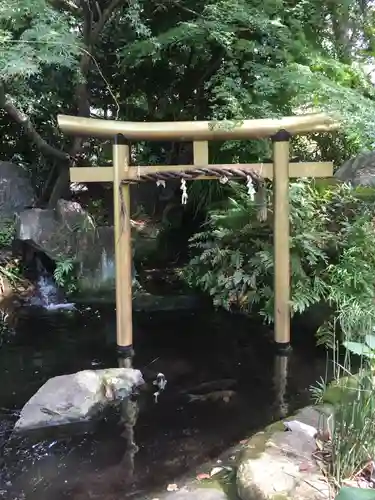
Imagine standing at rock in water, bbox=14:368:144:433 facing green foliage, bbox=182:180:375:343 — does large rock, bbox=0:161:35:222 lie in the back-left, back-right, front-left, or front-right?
front-left

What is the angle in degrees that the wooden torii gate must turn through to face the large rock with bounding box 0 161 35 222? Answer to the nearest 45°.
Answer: approximately 135° to its right

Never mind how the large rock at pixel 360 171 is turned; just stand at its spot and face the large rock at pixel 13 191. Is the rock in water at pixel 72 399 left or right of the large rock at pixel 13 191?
left

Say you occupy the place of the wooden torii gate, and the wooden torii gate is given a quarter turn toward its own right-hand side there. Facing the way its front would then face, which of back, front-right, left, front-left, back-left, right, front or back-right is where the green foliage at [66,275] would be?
front-right

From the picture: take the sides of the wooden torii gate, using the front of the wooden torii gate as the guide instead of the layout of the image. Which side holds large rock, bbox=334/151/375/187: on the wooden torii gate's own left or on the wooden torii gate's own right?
on the wooden torii gate's own left

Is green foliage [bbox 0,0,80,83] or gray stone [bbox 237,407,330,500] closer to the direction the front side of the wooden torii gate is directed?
the gray stone

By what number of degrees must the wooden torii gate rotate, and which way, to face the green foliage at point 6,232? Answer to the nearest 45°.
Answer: approximately 135° to its right

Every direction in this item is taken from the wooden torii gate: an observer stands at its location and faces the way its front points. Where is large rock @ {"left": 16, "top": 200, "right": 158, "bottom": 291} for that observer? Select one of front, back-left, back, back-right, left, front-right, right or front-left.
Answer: back-right

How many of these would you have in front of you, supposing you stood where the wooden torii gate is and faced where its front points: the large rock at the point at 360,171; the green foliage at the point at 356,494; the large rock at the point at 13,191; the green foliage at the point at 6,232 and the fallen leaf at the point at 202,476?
2

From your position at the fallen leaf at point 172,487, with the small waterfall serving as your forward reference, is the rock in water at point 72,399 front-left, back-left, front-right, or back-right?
front-left

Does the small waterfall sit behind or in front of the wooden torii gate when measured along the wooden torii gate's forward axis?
behind

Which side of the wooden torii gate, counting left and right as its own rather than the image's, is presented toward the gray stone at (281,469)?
front

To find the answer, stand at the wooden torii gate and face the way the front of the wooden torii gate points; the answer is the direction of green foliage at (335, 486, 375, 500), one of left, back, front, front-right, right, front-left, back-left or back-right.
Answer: front

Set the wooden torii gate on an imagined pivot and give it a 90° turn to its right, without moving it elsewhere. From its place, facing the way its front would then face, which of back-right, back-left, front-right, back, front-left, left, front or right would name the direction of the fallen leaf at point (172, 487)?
left

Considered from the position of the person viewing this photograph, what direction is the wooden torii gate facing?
facing the viewer

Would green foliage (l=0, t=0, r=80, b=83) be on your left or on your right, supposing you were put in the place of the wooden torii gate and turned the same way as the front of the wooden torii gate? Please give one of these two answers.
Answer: on your right

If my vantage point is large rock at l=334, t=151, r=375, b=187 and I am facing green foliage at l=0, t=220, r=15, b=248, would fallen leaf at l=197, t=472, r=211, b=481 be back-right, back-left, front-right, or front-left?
front-left
